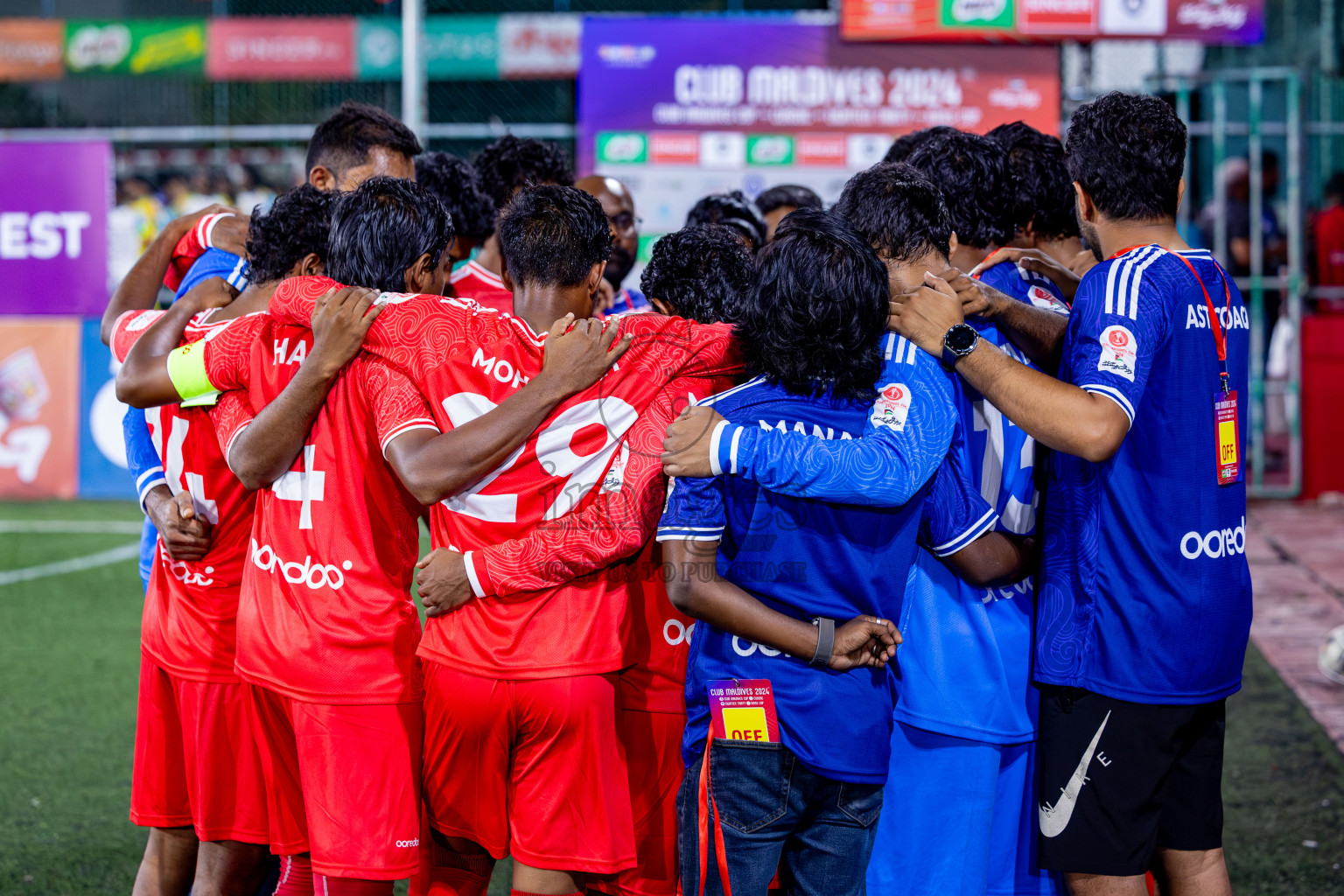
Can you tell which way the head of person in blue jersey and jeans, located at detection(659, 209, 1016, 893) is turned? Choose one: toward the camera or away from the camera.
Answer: away from the camera

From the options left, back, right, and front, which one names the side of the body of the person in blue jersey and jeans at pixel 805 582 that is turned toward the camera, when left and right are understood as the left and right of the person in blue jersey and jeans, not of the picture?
back

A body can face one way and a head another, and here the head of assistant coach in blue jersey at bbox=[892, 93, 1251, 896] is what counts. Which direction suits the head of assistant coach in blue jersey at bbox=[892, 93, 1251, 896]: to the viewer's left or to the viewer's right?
to the viewer's left

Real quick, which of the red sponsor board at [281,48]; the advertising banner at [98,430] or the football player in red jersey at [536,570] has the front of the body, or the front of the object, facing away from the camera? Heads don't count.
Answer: the football player in red jersey

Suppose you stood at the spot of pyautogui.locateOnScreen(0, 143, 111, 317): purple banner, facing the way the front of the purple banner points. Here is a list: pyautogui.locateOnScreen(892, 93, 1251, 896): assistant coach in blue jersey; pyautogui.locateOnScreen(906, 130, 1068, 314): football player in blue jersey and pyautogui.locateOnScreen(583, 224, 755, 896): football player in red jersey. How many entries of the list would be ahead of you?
3

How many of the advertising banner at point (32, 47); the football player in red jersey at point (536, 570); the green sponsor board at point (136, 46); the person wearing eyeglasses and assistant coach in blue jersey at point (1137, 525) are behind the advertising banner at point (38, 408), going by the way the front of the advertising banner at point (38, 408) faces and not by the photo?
2

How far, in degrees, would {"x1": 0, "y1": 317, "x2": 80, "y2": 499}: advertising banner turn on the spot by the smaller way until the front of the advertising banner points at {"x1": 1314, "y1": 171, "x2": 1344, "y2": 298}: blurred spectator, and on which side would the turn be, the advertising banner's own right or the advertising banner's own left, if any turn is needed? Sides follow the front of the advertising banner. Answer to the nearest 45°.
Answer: approximately 90° to the advertising banner's own left

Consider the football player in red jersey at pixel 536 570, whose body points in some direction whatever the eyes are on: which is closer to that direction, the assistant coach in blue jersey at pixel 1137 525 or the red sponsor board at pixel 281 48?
the red sponsor board

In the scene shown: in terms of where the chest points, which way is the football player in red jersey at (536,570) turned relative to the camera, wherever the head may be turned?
away from the camera

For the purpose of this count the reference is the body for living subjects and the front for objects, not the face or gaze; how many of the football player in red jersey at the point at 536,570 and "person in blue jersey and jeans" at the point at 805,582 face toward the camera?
0

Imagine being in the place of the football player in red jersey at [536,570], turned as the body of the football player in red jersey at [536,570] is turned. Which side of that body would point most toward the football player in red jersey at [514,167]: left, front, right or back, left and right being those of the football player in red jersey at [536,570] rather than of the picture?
front

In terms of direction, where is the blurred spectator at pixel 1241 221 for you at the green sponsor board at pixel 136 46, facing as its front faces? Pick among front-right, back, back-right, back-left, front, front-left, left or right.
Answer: front-left
